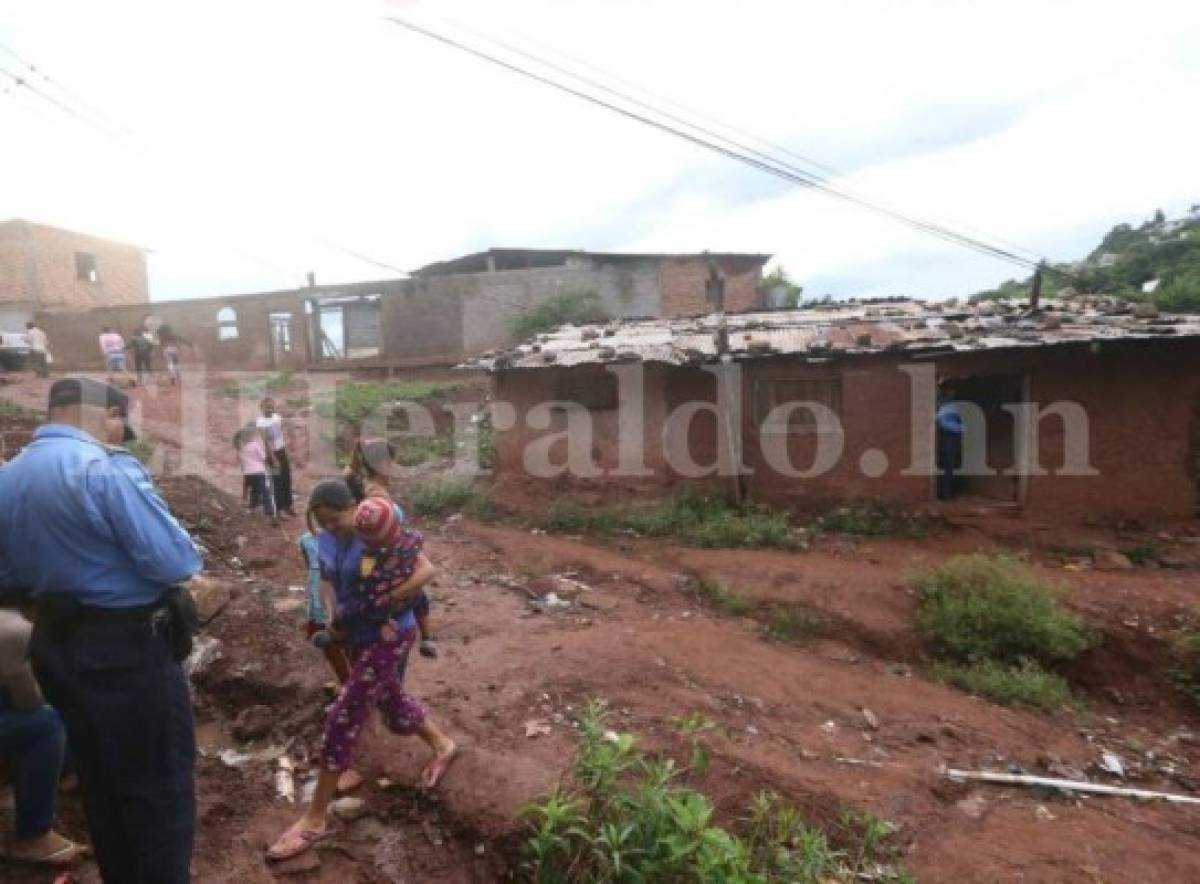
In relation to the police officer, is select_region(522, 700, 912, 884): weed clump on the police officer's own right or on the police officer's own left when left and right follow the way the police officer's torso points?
on the police officer's own right

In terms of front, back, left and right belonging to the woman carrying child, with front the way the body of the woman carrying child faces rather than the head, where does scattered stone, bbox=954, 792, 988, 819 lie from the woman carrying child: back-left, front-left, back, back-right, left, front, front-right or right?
back-left

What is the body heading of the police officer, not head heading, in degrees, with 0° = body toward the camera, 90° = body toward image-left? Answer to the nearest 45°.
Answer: approximately 225°

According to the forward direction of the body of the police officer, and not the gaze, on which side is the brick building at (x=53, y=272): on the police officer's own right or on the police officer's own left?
on the police officer's own left

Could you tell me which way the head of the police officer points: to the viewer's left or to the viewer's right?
to the viewer's right

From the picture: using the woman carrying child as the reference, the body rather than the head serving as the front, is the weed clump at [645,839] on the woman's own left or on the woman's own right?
on the woman's own left

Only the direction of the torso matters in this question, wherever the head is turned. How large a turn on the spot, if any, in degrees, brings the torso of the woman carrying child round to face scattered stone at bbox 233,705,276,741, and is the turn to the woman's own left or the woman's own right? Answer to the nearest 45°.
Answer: approximately 90° to the woman's own right

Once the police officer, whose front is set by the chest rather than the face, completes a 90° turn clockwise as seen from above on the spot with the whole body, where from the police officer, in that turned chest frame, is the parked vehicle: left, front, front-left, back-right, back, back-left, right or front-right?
back-left

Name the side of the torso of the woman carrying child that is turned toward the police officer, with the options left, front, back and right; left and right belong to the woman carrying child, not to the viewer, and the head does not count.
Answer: front

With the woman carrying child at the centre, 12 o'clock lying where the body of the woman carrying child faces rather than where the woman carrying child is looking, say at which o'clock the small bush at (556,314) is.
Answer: The small bush is roughly at 5 o'clock from the woman carrying child.

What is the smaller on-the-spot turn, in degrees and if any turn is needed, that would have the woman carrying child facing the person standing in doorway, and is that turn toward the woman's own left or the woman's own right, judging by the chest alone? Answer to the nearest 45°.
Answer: approximately 180°

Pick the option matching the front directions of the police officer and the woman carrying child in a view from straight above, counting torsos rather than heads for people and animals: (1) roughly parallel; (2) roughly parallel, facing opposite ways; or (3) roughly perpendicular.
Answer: roughly parallel, facing opposite ways

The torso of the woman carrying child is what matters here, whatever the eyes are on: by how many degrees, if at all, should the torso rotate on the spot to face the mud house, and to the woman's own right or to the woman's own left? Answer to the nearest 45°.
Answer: approximately 180°
